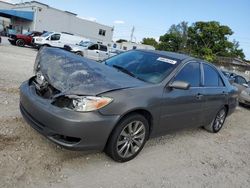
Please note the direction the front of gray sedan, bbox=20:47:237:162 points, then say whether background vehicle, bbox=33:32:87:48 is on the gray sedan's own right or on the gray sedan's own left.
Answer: on the gray sedan's own right

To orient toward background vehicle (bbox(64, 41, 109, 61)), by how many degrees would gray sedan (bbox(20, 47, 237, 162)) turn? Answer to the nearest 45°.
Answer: approximately 135° to its right

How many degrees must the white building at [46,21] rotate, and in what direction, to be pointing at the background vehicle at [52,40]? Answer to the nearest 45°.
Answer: approximately 45° to its left

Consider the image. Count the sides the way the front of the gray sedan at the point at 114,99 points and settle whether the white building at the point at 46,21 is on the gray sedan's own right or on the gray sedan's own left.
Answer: on the gray sedan's own right

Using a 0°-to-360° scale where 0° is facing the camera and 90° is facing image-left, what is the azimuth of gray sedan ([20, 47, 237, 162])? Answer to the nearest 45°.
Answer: approximately 45°

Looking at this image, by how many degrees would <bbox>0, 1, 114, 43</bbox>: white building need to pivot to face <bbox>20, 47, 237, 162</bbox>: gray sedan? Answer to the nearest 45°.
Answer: approximately 45° to its left
